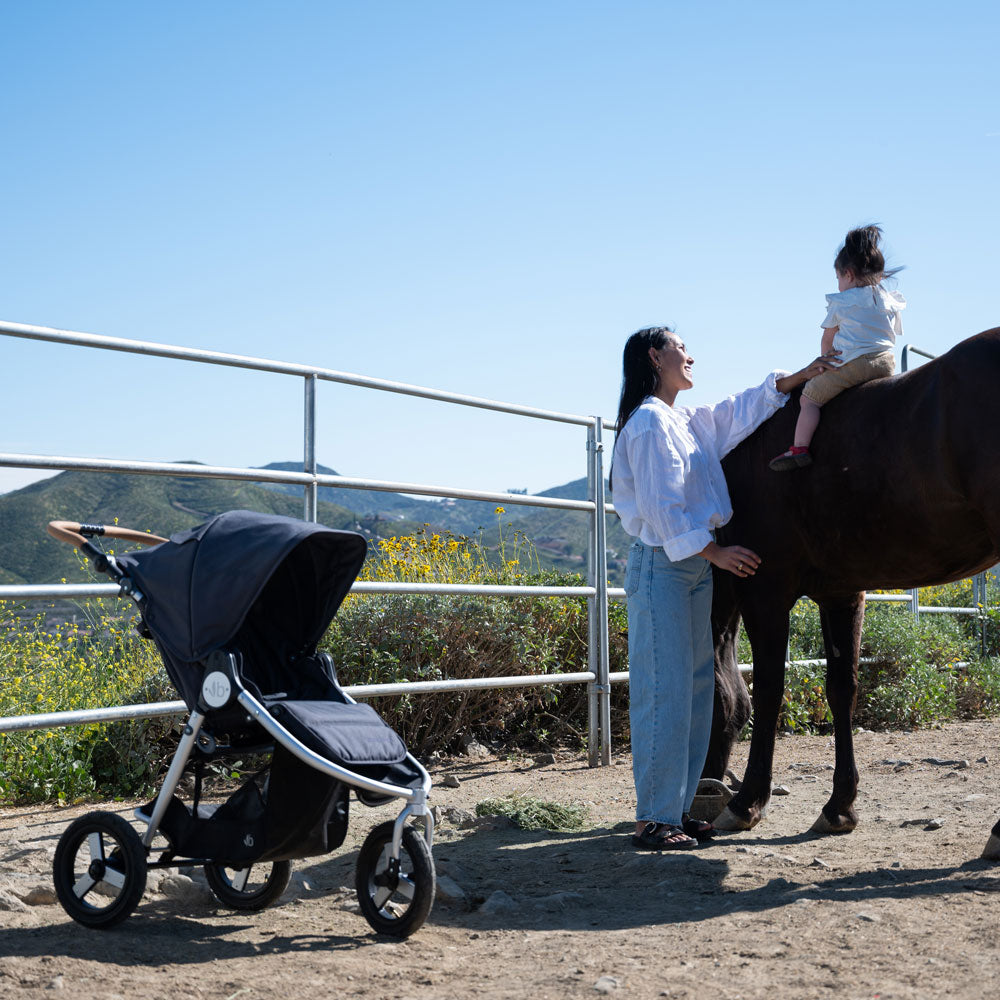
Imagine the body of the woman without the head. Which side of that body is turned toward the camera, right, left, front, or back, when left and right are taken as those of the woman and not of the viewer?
right

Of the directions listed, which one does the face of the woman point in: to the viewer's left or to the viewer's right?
to the viewer's right

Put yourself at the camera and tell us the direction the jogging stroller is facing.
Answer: facing the viewer and to the right of the viewer

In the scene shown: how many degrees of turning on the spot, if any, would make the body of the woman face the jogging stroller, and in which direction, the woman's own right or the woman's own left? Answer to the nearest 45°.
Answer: approximately 135° to the woman's own right

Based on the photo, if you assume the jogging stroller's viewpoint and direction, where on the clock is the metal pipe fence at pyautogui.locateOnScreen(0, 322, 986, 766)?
The metal pipe fence is roughly at 8 o'clock from the jogging stroller.
